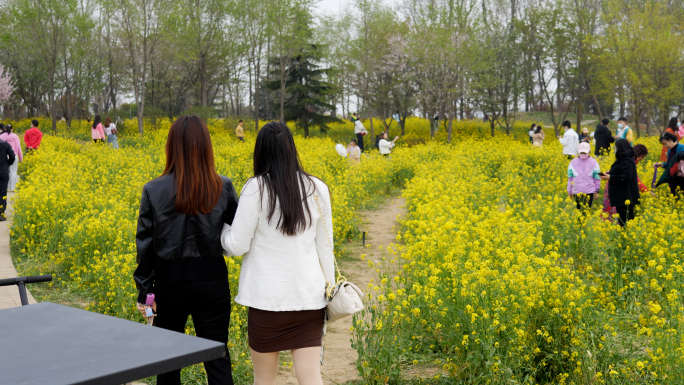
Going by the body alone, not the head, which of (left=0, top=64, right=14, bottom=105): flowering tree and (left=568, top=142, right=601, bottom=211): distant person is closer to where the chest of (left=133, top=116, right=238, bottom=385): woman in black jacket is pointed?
the flowering tree

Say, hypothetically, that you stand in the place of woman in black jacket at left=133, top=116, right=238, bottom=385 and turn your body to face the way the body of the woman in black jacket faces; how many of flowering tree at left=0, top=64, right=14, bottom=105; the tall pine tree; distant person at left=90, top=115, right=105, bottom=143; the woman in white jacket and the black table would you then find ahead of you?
3

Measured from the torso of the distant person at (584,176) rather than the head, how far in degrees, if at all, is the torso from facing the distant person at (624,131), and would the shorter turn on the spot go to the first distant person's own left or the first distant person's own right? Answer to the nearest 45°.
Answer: approximately 180°

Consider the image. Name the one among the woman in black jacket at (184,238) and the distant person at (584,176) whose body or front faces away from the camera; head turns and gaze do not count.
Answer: the woman in black jacket

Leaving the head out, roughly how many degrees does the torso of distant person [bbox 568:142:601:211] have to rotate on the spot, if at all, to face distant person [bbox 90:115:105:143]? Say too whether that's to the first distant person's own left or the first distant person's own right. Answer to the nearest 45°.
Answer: approximately 135° to the first distant person's own right

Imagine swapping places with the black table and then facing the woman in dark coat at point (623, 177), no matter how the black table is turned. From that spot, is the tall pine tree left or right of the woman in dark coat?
left

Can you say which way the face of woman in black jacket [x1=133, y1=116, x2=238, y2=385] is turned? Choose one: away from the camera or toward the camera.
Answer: away from the camera

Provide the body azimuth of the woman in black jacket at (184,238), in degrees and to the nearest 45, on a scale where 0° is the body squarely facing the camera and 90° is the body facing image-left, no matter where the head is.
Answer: approximately 180°

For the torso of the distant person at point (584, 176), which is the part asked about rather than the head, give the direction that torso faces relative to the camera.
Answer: toward the camera

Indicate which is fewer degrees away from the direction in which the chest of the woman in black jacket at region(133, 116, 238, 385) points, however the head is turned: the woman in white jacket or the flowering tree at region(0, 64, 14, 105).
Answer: the flowering tree

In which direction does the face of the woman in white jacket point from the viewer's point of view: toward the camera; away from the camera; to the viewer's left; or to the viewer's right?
away from the camera

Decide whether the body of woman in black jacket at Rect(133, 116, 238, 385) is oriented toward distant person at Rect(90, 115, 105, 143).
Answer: yes

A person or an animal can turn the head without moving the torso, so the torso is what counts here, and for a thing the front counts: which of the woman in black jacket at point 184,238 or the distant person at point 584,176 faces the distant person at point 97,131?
the woman in black jacket

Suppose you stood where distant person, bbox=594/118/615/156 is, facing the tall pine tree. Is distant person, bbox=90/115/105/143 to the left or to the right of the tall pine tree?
left

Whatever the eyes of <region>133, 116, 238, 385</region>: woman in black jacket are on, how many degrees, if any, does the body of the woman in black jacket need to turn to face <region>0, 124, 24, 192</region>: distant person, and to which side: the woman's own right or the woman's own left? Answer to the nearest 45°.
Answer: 0° — they already face them

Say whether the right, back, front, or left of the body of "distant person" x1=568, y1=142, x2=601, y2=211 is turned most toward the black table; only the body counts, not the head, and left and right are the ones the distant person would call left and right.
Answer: front

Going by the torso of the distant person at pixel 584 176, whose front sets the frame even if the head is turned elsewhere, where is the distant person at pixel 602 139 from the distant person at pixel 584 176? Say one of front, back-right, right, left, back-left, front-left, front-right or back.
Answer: back

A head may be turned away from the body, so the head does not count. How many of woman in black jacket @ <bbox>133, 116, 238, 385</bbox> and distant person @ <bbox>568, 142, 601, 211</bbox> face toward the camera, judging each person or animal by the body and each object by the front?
1
